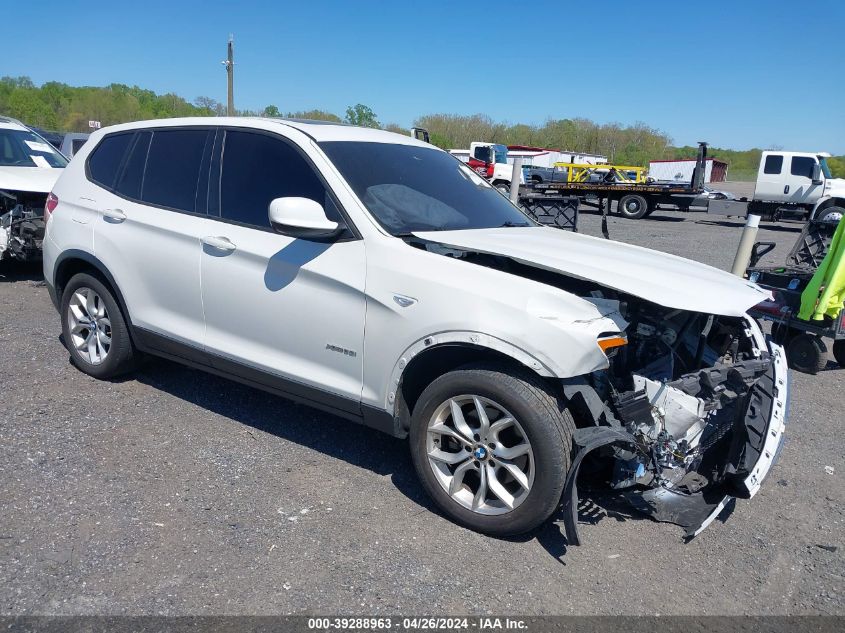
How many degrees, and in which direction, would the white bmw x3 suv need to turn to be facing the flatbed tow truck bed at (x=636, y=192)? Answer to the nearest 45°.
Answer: approximately 135° to its left

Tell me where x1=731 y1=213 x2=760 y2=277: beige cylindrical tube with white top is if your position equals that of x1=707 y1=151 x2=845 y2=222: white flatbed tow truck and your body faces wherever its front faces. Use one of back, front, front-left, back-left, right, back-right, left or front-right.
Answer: right

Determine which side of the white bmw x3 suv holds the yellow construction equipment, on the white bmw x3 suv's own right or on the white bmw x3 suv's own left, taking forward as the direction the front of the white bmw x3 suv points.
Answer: on the white bmw x3 suv's own left

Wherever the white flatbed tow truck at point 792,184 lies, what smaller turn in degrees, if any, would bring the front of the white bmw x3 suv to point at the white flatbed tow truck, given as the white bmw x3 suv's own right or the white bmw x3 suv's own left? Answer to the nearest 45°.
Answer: approximately 90° to the white bmw x3 suv's own left

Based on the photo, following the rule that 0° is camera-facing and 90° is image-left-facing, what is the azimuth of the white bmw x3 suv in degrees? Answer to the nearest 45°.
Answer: approximately 315°

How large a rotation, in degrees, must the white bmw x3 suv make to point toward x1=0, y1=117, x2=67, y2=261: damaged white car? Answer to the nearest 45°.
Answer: approximately 180°

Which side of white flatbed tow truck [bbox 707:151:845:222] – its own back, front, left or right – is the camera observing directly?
right

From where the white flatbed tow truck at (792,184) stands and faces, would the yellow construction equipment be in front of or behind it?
behind

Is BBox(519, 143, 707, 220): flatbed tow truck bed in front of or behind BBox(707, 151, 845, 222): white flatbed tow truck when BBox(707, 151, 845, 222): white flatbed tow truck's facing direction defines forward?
behind

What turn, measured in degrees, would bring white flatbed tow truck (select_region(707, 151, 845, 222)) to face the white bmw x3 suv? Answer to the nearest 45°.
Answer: approximately 90° to its right
